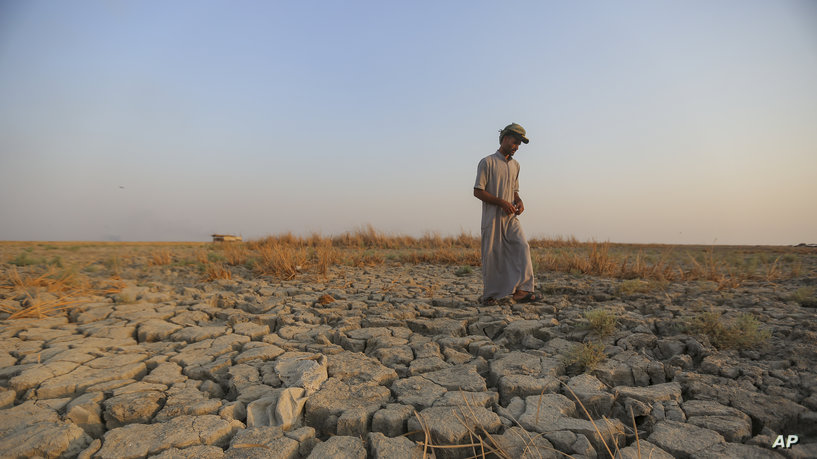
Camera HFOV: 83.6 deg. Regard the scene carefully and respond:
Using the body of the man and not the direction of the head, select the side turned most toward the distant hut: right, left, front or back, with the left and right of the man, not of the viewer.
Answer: back

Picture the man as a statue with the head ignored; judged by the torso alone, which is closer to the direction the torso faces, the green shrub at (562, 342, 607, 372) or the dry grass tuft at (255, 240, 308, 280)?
the green shrub

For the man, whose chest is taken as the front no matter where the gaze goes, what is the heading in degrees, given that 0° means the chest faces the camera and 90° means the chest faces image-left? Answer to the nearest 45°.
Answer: approximately 315°

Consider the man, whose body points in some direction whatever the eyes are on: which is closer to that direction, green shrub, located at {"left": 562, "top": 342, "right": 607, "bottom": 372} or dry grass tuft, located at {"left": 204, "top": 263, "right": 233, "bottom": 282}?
the green shrub

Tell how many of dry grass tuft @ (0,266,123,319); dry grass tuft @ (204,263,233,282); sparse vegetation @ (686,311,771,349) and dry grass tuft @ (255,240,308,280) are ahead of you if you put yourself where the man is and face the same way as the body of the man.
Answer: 1

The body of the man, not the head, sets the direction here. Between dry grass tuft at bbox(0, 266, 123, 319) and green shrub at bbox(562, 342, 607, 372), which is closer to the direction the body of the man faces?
the green shrub

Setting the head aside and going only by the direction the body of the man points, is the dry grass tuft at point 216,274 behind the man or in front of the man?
behind

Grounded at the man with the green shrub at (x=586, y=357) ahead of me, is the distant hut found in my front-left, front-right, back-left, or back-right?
back-right

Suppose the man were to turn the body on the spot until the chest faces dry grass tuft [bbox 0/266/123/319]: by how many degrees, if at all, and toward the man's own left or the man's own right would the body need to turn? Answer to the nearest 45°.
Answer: approximately 135° to the man's own right

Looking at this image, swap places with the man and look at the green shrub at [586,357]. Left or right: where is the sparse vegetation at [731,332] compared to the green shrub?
left

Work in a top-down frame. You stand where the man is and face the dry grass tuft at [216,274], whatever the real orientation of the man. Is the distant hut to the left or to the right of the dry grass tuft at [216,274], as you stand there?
right

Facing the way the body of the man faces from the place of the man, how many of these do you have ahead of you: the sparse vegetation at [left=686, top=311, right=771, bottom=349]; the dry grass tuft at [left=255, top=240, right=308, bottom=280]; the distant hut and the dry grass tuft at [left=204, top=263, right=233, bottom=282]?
1
